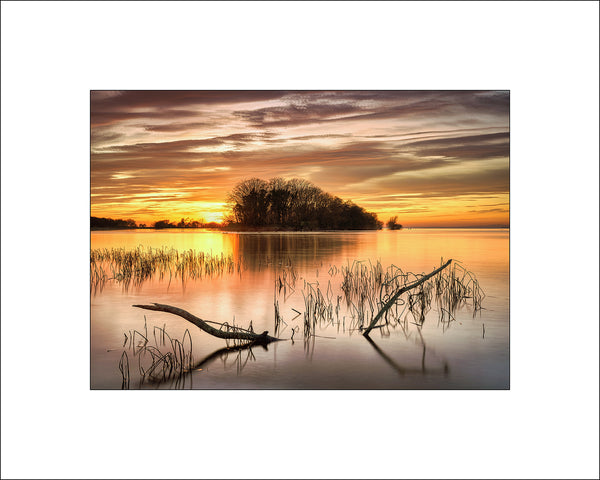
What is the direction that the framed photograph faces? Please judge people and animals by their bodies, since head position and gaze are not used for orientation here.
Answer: toward the camera
